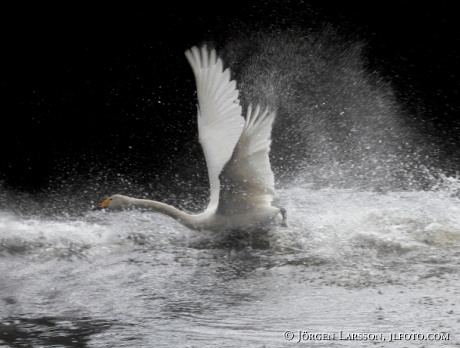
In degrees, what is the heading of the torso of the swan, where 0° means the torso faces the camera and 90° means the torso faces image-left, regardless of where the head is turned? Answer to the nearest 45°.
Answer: approximately 90°
